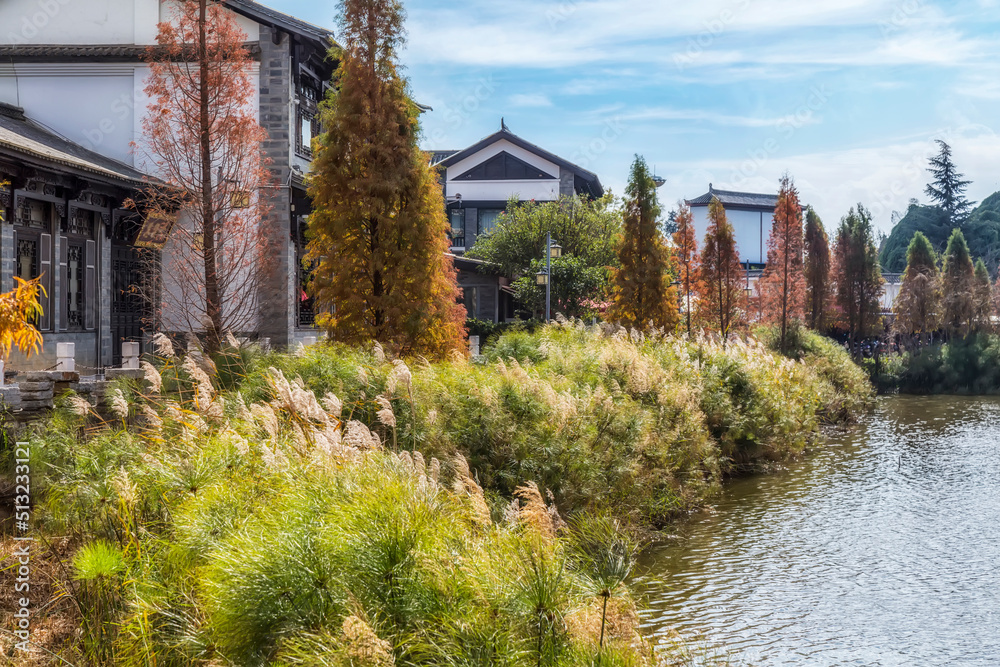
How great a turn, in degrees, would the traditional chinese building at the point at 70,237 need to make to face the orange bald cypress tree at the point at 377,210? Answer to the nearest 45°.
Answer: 0° — it already faces it

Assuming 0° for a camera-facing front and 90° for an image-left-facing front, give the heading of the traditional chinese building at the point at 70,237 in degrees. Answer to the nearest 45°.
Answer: approximately 315°

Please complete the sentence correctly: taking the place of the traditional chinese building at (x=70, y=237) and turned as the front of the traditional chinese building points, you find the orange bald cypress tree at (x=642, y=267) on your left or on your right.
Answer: on your left

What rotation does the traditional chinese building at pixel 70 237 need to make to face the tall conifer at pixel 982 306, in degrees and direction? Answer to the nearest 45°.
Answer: approximately 45° to its left

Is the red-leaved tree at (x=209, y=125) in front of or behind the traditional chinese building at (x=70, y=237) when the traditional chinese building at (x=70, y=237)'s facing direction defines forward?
in front

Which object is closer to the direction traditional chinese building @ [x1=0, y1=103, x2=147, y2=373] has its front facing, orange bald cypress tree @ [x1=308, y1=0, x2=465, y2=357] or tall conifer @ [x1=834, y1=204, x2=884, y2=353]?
the orange bald cypress tree

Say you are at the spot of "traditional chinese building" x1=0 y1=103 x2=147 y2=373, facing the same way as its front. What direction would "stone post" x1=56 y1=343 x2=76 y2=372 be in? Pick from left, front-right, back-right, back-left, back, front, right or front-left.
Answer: front-right

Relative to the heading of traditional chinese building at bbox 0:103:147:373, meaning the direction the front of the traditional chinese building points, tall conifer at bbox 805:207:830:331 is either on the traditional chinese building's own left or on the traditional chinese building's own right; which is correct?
on the traditional chinese building's own left

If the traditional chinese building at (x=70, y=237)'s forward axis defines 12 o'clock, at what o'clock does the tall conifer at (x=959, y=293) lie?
The tall conifer is roughly at 10 o'clock from the traditional chinese building.
